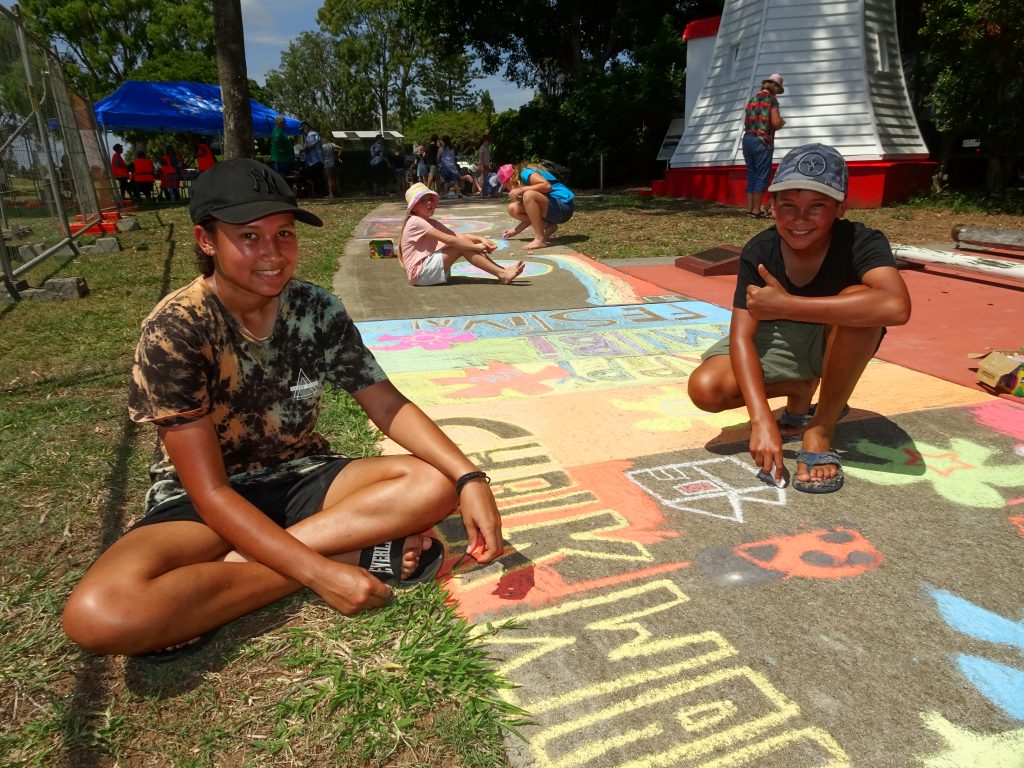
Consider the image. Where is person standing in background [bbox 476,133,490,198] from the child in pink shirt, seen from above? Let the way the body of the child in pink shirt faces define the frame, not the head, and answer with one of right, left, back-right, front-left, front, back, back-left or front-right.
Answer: left

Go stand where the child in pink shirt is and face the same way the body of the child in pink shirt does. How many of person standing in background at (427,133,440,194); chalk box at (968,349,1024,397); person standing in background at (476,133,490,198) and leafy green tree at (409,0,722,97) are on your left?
3

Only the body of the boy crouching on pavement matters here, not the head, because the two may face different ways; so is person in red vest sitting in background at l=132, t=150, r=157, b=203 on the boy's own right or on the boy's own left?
on the boy's own right

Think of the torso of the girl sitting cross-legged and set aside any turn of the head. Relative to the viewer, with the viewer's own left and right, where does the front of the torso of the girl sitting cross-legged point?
facing the viewer and to the right of the viewer

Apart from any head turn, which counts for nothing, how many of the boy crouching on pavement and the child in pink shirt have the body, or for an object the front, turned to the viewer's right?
1

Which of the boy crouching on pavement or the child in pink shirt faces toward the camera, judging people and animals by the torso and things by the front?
the boy crouching on pavement

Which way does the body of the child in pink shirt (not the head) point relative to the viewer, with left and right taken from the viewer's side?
facing to the right of the viewer

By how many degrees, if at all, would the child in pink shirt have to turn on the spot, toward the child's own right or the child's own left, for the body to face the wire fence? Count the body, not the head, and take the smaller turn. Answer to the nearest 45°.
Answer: approximately 180°

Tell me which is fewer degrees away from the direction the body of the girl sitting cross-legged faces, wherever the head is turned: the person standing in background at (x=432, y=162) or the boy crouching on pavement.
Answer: the boy crouching on pavement

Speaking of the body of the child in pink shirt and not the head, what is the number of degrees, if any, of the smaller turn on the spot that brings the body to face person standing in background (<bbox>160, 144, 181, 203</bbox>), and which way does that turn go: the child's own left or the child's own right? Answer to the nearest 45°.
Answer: approximately 135° to the child's own left

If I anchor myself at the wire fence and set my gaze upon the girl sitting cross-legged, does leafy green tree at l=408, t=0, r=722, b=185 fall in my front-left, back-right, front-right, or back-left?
back-left

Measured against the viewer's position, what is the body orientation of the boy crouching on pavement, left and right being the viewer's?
facing the viewer
